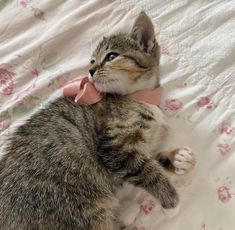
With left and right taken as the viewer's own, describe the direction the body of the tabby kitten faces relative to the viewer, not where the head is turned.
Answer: facing away from the viewer and to the right of the viewer
